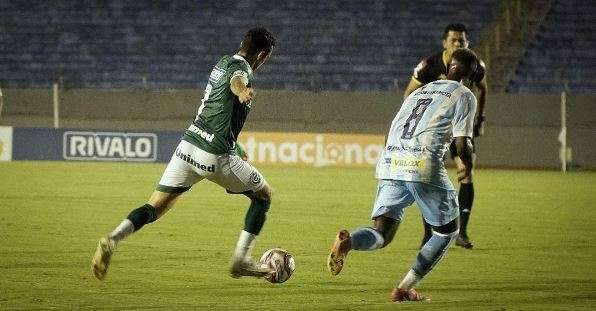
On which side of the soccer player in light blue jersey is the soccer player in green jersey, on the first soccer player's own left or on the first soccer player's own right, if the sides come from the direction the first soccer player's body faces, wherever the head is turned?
on the first soccer player's own left

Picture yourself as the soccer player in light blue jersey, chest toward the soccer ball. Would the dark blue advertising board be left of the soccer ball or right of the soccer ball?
right

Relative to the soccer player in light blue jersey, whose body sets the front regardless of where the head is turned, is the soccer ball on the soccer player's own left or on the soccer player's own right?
on the soccer player's own left

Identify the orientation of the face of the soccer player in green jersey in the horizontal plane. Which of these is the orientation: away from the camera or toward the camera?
away from the camera
